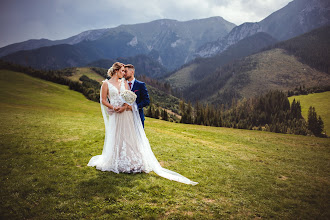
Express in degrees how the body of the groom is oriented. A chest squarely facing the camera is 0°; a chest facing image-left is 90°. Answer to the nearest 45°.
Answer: approximately 45°

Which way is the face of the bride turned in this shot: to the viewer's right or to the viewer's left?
to the viewer's right
